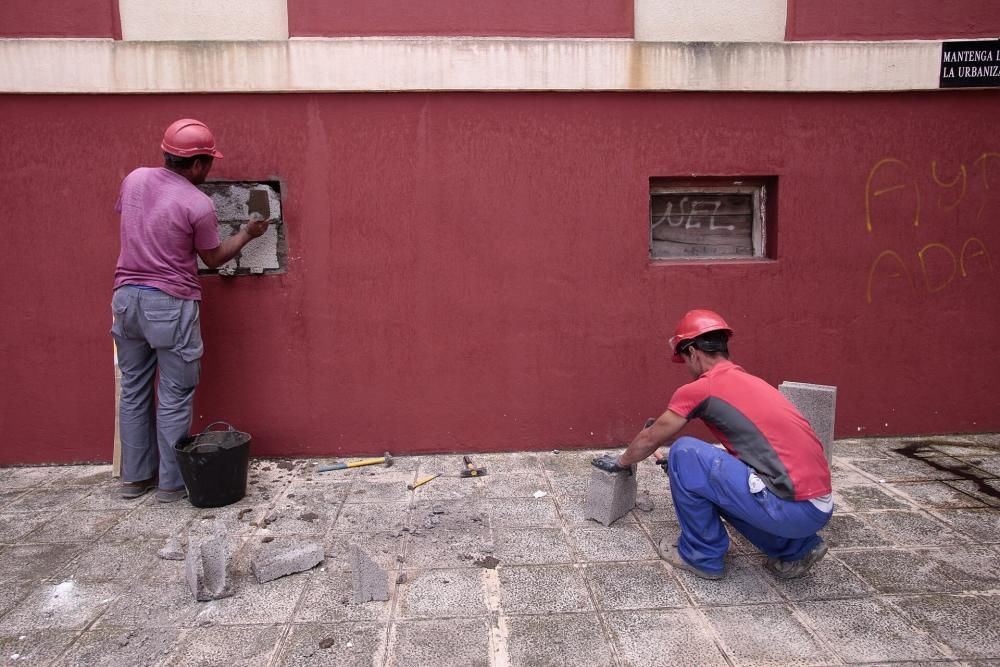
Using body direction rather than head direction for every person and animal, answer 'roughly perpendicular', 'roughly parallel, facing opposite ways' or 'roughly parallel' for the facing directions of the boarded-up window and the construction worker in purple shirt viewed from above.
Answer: roughly parallel, facing opposite ways

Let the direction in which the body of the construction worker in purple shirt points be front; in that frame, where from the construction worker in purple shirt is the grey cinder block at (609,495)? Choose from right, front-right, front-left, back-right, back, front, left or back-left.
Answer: right

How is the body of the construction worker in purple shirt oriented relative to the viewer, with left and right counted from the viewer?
facing away from the viewer and to the right of the viewer

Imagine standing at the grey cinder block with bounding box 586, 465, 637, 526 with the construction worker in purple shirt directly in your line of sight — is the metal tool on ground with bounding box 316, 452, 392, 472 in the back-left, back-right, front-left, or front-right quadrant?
front-right

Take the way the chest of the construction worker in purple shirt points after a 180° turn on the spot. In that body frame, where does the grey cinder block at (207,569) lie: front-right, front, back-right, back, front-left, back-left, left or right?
front-left

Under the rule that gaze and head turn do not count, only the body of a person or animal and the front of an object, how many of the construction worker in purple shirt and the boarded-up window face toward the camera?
1

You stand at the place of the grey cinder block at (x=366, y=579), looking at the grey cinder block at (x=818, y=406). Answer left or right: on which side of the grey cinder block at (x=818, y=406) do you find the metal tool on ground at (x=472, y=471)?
left

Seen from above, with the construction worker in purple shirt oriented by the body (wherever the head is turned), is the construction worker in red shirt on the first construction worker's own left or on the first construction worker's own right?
on the first construction worker's own right

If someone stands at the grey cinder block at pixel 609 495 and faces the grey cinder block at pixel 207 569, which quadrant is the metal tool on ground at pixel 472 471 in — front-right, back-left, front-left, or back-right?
front-right

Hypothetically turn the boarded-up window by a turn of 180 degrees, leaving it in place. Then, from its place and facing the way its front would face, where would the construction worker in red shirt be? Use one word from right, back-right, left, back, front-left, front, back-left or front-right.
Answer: back

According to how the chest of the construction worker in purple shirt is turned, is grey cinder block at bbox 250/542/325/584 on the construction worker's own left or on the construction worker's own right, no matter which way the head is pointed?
on the construction worker's own right

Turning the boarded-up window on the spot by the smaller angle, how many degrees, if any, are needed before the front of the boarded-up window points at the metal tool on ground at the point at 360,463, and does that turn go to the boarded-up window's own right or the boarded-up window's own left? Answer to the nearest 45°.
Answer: approximately 45° to the boarded-up window's own right

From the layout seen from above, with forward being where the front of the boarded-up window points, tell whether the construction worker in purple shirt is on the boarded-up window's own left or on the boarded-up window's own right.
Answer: on the boarded-up window's own right

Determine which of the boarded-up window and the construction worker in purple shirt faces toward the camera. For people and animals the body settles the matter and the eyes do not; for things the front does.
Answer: the boarded-up window

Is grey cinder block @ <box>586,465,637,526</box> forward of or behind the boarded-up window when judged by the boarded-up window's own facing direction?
forward

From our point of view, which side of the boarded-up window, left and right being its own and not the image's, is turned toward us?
front

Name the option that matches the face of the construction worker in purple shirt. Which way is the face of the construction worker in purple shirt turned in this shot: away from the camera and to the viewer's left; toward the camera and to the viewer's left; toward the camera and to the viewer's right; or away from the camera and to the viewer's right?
away from the camera and to the viewer's right
